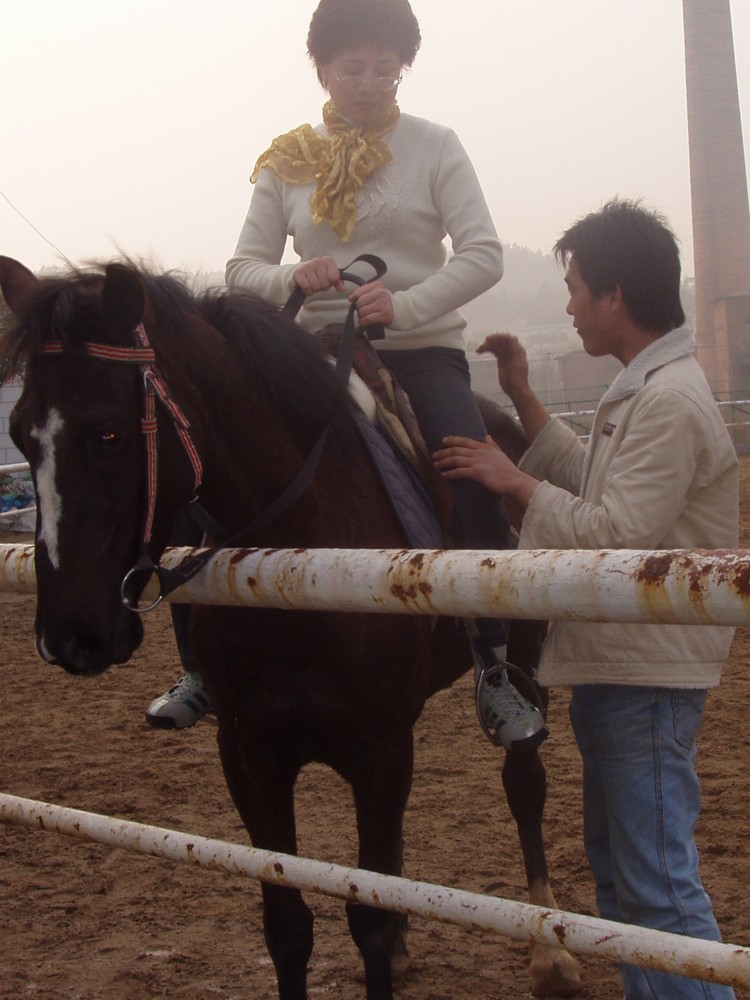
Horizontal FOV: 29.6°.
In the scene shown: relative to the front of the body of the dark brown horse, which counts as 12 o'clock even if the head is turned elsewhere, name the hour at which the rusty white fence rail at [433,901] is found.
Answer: The rusty white fence rail is roughly at 10 o'clock from the dark brown horse.

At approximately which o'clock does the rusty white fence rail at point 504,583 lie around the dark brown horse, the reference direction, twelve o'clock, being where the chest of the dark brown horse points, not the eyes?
The rusty white fence rail is roughly at 10 o'clock from the dark brown horse.

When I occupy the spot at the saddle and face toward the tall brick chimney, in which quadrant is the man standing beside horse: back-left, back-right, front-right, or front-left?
back-right

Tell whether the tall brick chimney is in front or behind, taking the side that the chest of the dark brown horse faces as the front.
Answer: behind

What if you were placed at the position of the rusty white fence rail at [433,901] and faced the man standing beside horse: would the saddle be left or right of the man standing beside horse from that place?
left

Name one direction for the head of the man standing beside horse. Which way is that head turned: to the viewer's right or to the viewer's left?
to the viewer's left

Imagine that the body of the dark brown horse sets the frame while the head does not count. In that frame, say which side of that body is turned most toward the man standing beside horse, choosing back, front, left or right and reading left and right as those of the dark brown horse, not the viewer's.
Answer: left

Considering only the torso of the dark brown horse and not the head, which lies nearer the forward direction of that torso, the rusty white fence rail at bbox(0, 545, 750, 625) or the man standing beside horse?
the rusty white fence rail

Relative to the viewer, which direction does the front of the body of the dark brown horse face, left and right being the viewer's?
facing the viewer and to the left of the viewer
